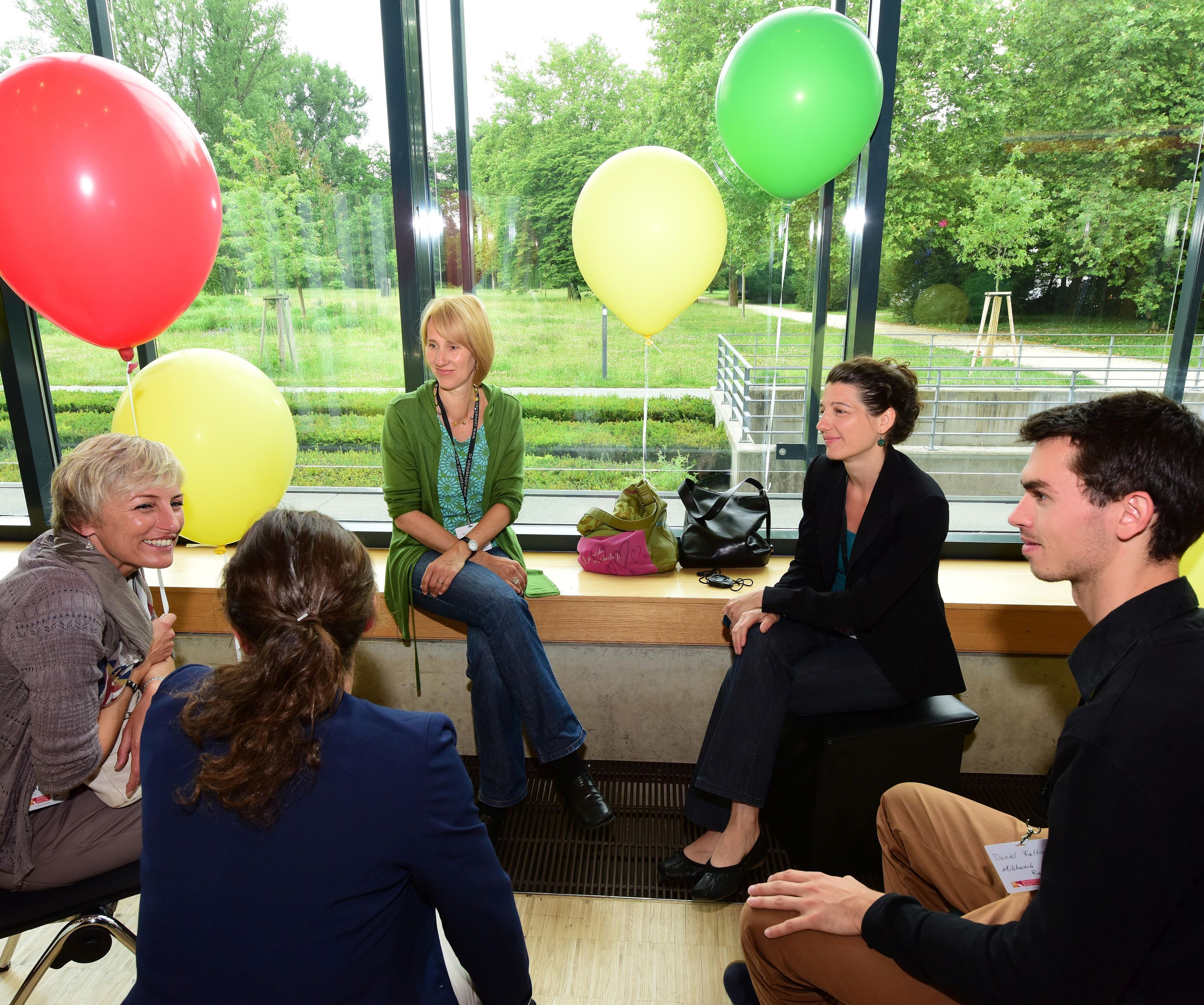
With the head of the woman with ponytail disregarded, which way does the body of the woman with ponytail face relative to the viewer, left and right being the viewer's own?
facing away from the viewer

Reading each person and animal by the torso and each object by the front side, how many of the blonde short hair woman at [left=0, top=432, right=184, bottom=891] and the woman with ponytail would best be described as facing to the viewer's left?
0

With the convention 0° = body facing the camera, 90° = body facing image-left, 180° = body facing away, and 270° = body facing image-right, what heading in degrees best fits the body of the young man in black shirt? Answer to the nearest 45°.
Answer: approximately 90°

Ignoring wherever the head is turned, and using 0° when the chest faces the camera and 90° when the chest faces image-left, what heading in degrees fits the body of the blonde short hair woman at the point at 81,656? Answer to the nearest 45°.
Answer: approximately 270°

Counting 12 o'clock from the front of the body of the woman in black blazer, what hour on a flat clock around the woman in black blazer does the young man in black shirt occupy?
The young man in black shirt is roughly at 10 o'clock from the woman in black blazer.

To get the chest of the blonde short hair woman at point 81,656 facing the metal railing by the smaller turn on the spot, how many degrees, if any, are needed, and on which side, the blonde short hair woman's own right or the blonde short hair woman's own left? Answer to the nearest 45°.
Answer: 0° — they already face it

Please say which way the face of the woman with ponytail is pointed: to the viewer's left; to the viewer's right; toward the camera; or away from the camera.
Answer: away from the camera

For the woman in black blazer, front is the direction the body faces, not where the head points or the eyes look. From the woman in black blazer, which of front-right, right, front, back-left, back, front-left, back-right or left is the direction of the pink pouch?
right

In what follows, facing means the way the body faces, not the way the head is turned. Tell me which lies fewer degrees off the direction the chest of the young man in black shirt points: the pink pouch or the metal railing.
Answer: the pink pouch

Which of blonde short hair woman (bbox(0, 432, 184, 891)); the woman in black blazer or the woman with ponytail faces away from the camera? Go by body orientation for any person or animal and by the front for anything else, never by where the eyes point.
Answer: the woman with ponytail

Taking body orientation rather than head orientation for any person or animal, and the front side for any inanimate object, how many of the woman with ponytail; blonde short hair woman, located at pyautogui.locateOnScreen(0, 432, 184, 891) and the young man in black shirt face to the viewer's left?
1

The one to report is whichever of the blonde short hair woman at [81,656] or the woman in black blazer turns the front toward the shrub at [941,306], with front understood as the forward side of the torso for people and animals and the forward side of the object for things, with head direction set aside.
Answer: the blonde short hair woman

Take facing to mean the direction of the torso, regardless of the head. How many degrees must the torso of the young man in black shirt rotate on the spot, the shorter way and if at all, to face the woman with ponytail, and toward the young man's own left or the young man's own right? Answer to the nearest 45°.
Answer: approximately 45° to the young man's own left

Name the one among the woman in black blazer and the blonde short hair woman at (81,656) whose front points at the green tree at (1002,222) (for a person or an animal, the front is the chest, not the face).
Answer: the blonde short hair woman
